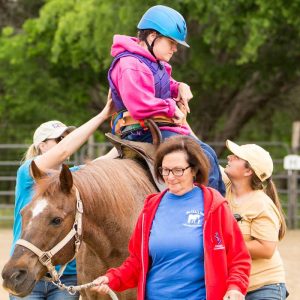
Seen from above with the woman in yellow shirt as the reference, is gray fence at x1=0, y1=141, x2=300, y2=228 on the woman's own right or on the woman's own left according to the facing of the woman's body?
on the woman's own right

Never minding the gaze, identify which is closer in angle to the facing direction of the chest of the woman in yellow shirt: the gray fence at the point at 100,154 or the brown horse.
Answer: the brown horse

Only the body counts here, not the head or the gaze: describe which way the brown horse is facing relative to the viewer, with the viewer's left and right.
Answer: facing the viewer and to the left of the viewer

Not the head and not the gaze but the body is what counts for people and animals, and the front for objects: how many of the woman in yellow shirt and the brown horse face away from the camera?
0

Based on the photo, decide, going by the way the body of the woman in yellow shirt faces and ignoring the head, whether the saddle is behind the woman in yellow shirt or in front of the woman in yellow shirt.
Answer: in front

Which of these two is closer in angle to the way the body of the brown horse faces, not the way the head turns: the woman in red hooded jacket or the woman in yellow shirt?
the woman in red hooded jacket

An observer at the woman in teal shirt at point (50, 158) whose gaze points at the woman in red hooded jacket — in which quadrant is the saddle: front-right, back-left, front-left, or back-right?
front-left

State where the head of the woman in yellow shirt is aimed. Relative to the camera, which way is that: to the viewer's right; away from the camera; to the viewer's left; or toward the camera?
to the viewer's left

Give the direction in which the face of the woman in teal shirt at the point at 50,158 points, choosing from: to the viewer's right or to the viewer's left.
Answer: to the viewer's right

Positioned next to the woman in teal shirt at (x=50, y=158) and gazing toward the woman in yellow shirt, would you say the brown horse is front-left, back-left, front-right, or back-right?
front-right

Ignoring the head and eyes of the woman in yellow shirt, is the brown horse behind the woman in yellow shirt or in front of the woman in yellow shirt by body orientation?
in front
